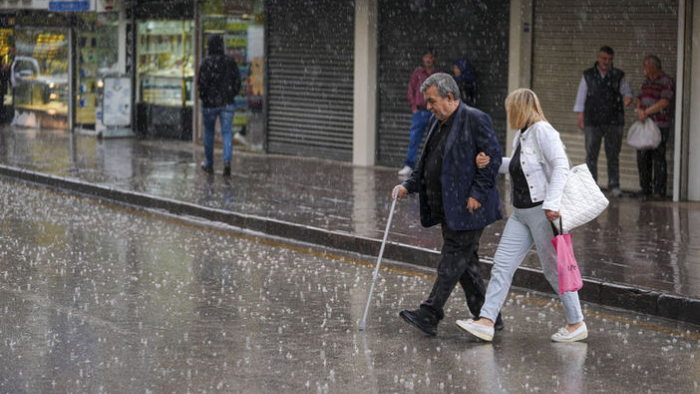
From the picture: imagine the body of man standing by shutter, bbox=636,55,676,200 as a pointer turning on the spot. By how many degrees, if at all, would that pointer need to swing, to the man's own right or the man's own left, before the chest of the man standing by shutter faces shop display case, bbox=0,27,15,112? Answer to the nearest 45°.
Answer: approximately 90° to the man's own right

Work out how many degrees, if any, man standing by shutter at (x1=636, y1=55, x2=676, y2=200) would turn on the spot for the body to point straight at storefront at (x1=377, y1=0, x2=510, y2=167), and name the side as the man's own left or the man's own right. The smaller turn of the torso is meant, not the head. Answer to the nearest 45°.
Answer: approximately 90° to the man's own right

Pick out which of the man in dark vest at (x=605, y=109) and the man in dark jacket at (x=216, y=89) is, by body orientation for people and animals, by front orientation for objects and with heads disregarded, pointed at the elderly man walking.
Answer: the man in dark vest at (x=605, y=109)

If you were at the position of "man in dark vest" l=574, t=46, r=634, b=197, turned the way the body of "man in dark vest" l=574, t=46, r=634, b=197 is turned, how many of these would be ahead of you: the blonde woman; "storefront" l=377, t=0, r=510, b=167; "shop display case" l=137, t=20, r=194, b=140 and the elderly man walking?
2

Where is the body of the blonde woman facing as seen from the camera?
to the viewer's left

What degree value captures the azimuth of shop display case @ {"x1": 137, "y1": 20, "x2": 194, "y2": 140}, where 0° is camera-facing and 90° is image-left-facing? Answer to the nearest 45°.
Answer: approximately 45°

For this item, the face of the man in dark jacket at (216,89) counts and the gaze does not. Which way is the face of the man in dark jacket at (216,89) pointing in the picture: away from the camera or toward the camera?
away from the camera

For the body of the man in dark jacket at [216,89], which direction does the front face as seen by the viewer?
away from the camera

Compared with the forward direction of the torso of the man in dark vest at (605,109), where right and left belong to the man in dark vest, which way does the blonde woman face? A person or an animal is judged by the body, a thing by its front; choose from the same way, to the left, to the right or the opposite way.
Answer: to the right

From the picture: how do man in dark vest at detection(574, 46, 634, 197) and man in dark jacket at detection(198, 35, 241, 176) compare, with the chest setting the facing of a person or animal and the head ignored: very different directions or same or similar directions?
very different directions

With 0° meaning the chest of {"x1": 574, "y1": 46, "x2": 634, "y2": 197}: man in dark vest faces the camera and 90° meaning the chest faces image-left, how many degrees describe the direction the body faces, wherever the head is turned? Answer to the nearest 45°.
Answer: approximately 0°

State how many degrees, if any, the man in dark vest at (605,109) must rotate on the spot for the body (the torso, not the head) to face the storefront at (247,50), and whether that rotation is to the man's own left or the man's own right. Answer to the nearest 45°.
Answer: approximately 135° to the man's own right

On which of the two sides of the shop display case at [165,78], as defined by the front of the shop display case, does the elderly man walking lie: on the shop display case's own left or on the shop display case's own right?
on the shop display case's own left
